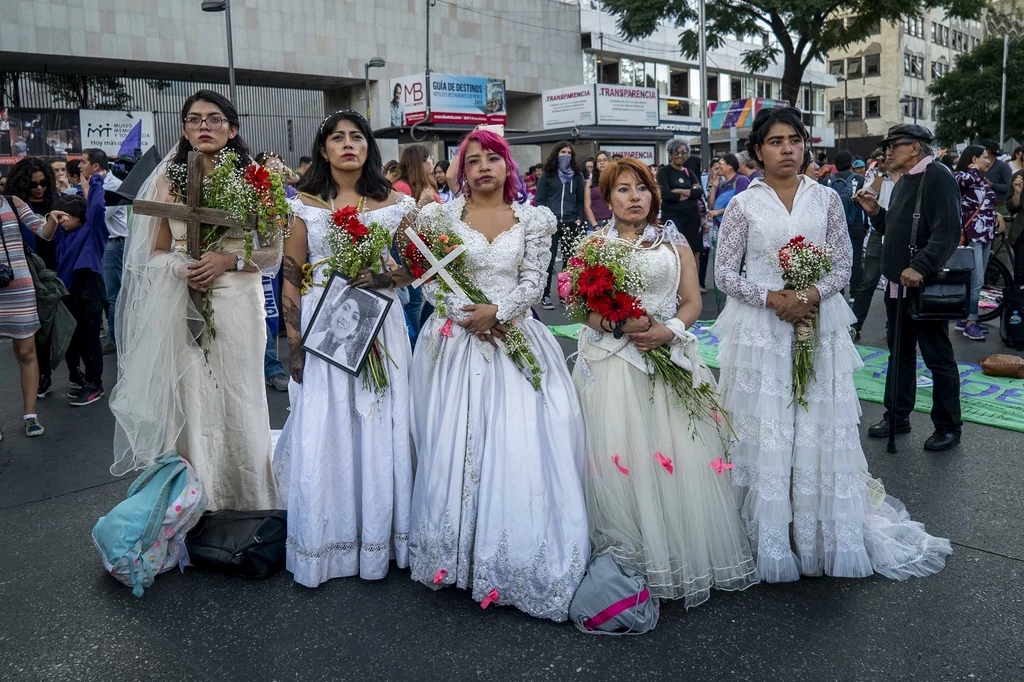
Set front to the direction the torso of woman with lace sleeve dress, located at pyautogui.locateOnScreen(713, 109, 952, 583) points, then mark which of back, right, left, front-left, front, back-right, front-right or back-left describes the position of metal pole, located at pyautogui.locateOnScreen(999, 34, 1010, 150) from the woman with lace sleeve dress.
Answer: back

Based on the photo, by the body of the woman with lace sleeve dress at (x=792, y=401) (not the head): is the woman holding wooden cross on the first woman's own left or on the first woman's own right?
on the first woman's own right

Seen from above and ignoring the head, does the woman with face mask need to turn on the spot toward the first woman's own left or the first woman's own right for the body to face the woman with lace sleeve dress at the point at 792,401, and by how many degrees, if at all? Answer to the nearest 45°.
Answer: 0° — they already face them

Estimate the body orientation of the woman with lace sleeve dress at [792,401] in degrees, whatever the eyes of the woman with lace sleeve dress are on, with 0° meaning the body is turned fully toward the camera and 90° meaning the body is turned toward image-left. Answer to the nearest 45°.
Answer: approximately 0°

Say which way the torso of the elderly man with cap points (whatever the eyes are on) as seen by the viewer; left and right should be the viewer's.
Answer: facing to the left of the viewer
